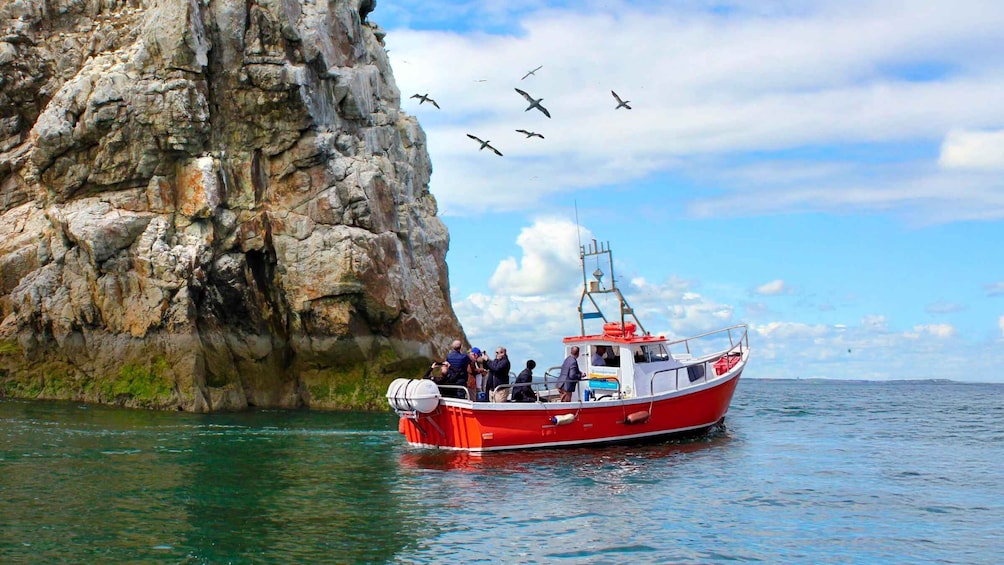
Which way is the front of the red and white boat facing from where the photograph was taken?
facing away from the viewer and to the right of the viewer

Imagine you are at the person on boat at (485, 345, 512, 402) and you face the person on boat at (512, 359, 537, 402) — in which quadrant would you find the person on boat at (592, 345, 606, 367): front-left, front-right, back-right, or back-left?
front-left

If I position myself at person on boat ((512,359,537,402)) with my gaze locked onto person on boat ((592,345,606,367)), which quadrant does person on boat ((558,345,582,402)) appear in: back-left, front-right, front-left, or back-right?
front-right
